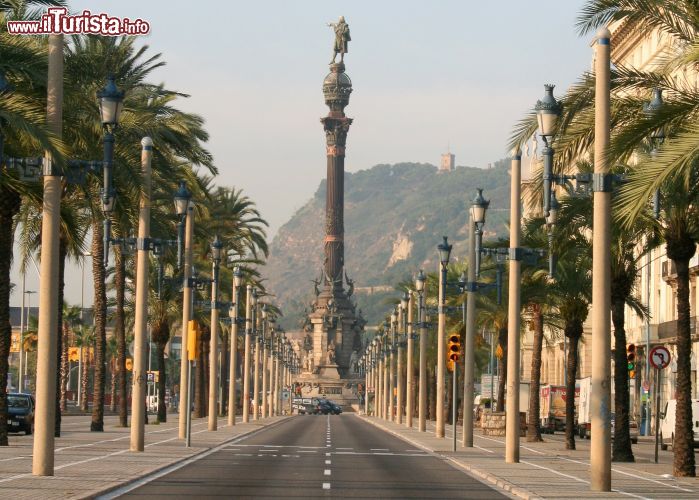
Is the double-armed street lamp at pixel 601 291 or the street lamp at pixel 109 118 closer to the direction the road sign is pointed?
the double-armed street lamp

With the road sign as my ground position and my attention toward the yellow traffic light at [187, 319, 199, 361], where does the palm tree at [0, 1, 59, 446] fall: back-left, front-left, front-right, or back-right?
front-left

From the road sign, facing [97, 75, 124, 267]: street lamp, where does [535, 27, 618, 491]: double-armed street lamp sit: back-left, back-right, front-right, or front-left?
front-left

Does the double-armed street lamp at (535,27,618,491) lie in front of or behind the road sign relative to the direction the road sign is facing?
in front

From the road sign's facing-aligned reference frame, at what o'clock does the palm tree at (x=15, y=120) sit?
The palm tree is roughly at 2 o'clock from the road sign.

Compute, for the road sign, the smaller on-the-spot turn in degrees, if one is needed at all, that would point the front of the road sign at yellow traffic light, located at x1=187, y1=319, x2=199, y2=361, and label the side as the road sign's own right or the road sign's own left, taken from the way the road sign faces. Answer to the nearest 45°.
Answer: approximately 90° to the road sign's own right

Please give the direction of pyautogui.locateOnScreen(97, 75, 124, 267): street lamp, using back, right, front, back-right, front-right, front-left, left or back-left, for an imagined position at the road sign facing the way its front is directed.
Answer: front-right

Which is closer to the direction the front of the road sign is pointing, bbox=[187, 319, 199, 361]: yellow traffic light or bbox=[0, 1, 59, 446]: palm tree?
the palm tree

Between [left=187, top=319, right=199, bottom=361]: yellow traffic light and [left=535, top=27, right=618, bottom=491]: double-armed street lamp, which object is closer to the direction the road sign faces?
the double-armed street lamp

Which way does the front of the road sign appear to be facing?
toward the camera
